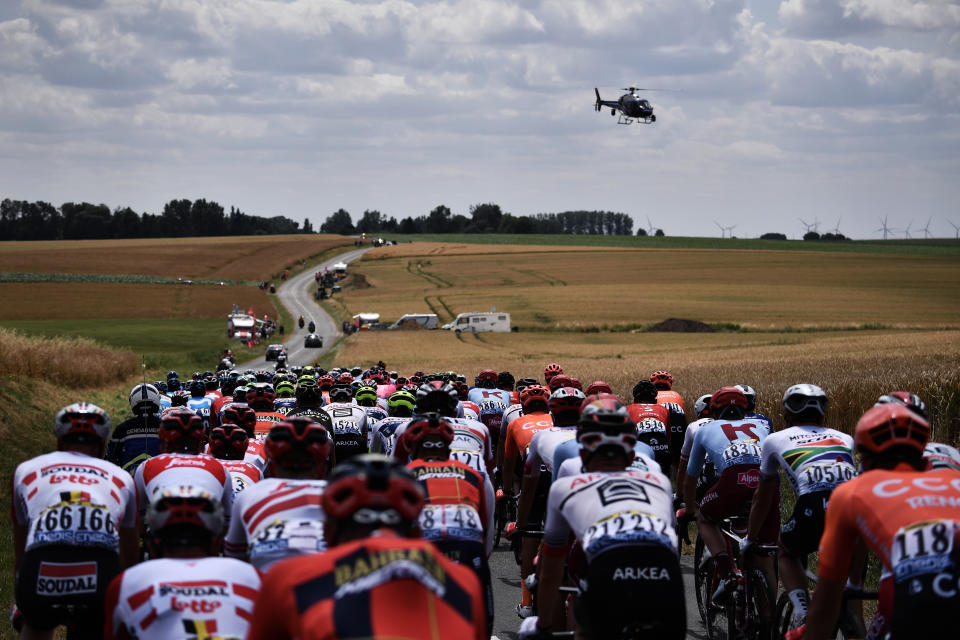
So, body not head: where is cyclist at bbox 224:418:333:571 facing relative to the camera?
away from the camera

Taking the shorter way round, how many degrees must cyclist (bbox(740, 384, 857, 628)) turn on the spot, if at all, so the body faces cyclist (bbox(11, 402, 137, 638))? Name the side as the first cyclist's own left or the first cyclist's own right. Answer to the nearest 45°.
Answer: approximately 90° to the first cyclist's own left

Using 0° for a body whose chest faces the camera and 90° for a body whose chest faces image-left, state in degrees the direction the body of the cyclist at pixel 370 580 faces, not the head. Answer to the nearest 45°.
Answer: approximately 180°

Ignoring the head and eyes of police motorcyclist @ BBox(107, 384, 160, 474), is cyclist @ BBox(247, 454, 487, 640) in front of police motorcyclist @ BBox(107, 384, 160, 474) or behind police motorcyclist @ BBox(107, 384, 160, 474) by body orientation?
behind

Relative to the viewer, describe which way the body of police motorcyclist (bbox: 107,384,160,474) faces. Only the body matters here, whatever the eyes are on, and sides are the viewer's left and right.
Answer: facing away from the viewer

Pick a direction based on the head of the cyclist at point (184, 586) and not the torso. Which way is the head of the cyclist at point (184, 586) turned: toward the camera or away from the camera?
away from the camera

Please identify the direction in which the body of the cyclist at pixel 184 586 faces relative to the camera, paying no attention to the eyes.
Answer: away from the camera

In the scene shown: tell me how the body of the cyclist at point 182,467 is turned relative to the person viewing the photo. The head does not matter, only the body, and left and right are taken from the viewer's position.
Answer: facing away from the viewer

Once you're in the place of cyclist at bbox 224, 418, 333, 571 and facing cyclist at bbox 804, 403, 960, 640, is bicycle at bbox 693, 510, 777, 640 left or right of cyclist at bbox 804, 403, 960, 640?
left

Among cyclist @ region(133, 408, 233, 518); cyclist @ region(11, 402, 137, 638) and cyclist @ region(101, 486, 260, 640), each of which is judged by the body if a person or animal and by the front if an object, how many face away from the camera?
3

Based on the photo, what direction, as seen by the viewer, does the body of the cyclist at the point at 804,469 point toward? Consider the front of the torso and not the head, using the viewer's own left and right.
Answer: facing away from the viewer and to the left of the viewer

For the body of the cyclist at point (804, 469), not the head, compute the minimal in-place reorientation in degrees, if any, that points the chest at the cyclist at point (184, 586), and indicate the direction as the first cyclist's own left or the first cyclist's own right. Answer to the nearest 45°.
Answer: approximately 90° to the first cyclist's own left

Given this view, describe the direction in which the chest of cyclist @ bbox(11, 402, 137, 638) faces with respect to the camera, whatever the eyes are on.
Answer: away from the camera

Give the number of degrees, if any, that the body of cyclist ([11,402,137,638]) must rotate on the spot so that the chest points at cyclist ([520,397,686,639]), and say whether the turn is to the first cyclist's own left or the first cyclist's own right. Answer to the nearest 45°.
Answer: approximately 135° to the first cyclist's own right

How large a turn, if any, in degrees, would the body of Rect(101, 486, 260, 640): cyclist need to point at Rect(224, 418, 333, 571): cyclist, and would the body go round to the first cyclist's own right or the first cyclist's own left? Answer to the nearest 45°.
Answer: approximately 45° to the first cyclist's own right
